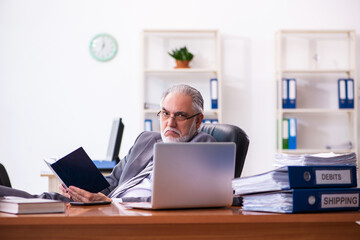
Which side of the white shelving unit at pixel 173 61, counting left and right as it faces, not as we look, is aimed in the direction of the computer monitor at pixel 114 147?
front

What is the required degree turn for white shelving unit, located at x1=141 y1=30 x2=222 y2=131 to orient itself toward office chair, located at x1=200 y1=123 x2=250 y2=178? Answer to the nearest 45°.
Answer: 0° — it already faces it

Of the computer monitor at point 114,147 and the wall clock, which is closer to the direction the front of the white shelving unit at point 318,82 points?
the computer monitor

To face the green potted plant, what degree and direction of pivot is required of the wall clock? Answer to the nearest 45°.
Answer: approximately 90° to its left

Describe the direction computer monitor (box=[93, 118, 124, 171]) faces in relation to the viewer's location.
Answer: facing to the left of the viewer

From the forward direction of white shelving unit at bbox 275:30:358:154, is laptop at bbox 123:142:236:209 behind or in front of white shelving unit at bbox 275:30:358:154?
in front

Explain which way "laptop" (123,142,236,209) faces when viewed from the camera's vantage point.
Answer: facing away from the viewer and to the left of the viewer

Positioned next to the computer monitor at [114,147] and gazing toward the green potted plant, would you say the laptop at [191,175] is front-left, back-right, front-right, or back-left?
back-right

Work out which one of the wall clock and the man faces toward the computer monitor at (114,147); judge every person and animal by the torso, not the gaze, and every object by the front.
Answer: the wall clock

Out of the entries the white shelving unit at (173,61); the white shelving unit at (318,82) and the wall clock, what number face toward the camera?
3

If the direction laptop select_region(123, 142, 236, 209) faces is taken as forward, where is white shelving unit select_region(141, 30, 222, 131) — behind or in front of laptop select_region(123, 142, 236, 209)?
in front

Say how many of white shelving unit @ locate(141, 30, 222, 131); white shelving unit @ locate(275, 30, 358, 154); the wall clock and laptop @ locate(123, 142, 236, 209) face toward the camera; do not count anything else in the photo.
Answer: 3

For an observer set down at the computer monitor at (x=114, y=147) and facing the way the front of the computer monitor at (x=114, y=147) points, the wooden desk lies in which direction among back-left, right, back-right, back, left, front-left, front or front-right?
left

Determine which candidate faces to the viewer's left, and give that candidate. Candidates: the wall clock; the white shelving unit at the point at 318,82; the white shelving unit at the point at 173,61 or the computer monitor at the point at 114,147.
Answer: the computer monitor

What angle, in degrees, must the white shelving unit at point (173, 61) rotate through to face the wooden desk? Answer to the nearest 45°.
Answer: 0° — it already faces it

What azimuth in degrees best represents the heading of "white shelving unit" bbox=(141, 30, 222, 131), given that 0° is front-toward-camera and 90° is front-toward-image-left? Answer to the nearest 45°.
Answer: approximately 0°
